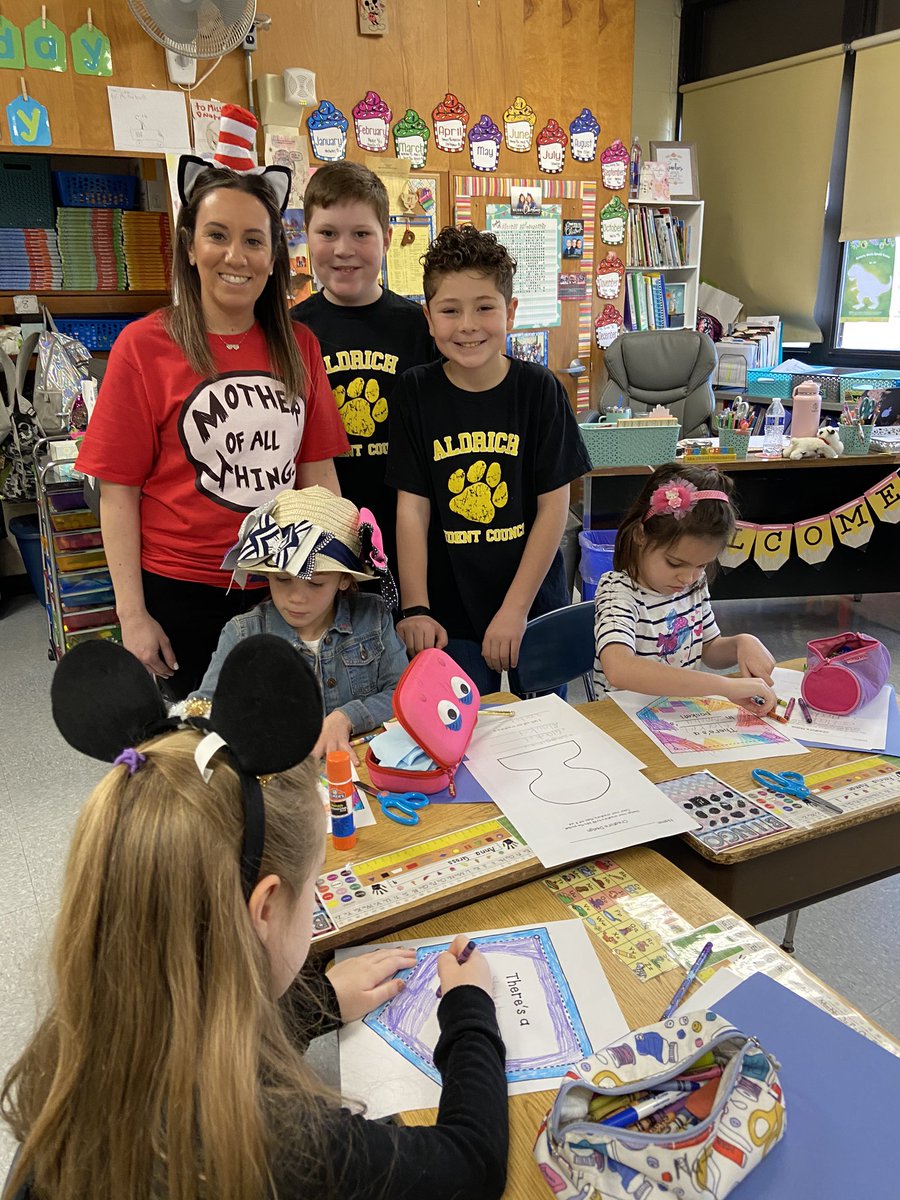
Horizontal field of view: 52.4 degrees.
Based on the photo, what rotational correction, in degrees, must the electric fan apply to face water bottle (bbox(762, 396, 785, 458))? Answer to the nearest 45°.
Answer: approximately 90° to its left

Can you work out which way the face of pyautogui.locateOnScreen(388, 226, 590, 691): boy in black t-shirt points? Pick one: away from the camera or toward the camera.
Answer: toward the camera

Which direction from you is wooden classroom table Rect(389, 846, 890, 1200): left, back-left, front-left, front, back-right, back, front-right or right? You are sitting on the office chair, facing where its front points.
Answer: front

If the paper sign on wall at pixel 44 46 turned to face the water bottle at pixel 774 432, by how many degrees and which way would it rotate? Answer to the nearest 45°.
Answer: approximately 90° to its left

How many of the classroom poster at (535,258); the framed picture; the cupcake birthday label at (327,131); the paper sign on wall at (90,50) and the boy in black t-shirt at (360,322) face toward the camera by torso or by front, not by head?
5

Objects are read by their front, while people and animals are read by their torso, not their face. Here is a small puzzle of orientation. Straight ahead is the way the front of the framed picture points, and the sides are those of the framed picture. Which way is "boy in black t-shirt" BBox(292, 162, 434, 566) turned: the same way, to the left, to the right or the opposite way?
the same way

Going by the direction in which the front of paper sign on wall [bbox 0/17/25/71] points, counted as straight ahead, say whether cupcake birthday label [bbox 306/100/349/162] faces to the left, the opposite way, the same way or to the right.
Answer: the same way

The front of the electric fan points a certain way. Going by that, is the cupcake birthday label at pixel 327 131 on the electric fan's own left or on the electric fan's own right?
on the electric fan's own left

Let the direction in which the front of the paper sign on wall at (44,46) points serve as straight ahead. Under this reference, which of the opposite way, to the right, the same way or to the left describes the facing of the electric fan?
the same way

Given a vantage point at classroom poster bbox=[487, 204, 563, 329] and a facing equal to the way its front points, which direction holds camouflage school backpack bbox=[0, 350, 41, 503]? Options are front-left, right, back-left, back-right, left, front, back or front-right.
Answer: front-right

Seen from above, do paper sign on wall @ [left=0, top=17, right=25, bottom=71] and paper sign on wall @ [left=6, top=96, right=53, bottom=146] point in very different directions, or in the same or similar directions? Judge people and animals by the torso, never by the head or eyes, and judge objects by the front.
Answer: same or similar directions

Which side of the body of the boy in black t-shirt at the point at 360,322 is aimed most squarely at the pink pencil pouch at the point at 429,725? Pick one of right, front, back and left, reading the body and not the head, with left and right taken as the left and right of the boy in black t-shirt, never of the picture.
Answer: front

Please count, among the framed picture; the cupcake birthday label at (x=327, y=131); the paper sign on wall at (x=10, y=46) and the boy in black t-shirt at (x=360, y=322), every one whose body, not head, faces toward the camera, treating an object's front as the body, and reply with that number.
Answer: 4

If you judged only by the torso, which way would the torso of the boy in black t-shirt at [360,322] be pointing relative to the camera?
toward the camera

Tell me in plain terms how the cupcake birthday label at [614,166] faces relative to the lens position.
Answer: facing the viewer

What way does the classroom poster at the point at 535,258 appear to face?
toward the camera

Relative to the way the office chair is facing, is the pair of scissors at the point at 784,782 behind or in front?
in front

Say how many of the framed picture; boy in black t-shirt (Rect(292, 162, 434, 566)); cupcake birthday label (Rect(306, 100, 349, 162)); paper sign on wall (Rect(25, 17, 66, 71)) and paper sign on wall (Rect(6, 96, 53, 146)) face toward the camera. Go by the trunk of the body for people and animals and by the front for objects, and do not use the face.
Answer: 5
